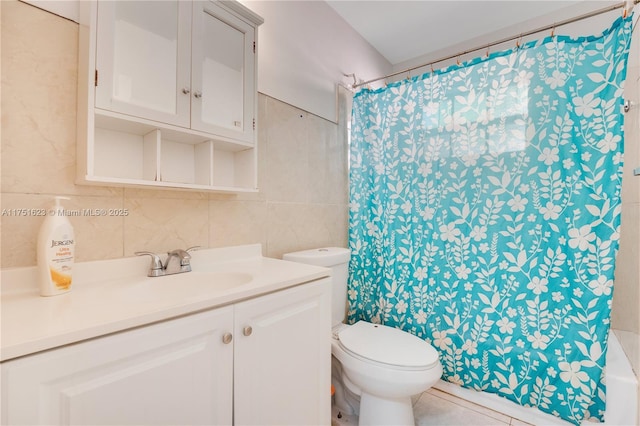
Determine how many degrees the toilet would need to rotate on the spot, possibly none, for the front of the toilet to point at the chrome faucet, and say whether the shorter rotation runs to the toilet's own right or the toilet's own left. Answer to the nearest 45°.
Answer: approximately 90° to the toilet's own right

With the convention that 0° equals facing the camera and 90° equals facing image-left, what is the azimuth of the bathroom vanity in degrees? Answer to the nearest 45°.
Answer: approximately 315°

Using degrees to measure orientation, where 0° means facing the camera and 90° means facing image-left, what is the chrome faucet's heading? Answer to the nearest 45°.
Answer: approximately 315°

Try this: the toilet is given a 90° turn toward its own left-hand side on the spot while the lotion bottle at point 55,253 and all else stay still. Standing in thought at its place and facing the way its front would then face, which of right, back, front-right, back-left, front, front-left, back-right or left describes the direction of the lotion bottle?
back

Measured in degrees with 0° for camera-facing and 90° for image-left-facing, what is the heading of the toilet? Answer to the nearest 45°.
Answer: approximately 315°
